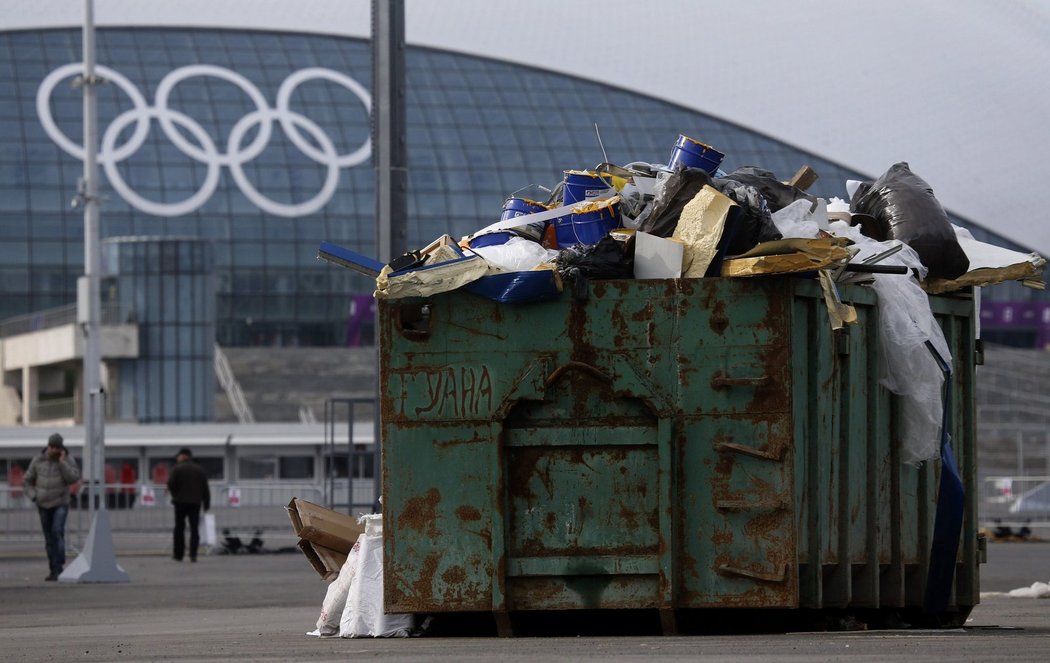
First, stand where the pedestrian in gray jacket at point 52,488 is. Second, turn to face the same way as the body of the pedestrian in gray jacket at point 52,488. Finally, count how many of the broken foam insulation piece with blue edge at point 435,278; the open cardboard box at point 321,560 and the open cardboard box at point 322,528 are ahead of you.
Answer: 3

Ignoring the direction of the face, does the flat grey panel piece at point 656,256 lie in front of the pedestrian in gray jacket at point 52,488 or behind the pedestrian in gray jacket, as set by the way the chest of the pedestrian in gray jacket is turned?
in front

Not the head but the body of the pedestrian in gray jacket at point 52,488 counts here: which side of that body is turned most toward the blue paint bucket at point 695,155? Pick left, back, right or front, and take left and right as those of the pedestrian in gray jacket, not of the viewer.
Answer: front

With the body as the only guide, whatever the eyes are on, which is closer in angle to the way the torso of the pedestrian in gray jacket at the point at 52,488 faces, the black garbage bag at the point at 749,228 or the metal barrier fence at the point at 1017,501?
the black garbage bag

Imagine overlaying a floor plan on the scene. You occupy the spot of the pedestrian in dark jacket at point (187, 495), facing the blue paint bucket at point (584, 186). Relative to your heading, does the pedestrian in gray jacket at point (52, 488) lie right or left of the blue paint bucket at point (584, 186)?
right

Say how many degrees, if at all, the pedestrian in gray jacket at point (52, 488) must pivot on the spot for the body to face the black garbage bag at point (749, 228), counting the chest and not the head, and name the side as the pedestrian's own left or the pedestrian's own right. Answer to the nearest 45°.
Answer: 0° — they already face it

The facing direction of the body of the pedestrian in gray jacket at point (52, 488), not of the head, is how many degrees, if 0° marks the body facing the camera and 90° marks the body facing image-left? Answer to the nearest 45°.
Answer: approximately 0°

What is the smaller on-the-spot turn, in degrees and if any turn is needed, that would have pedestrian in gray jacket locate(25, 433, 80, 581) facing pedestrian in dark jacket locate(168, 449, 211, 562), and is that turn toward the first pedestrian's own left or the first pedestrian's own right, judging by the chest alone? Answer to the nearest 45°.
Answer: approximately 135° to the first pedestrian's own left

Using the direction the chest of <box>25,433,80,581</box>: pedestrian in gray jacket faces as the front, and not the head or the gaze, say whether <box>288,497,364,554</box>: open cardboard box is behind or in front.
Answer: in front
